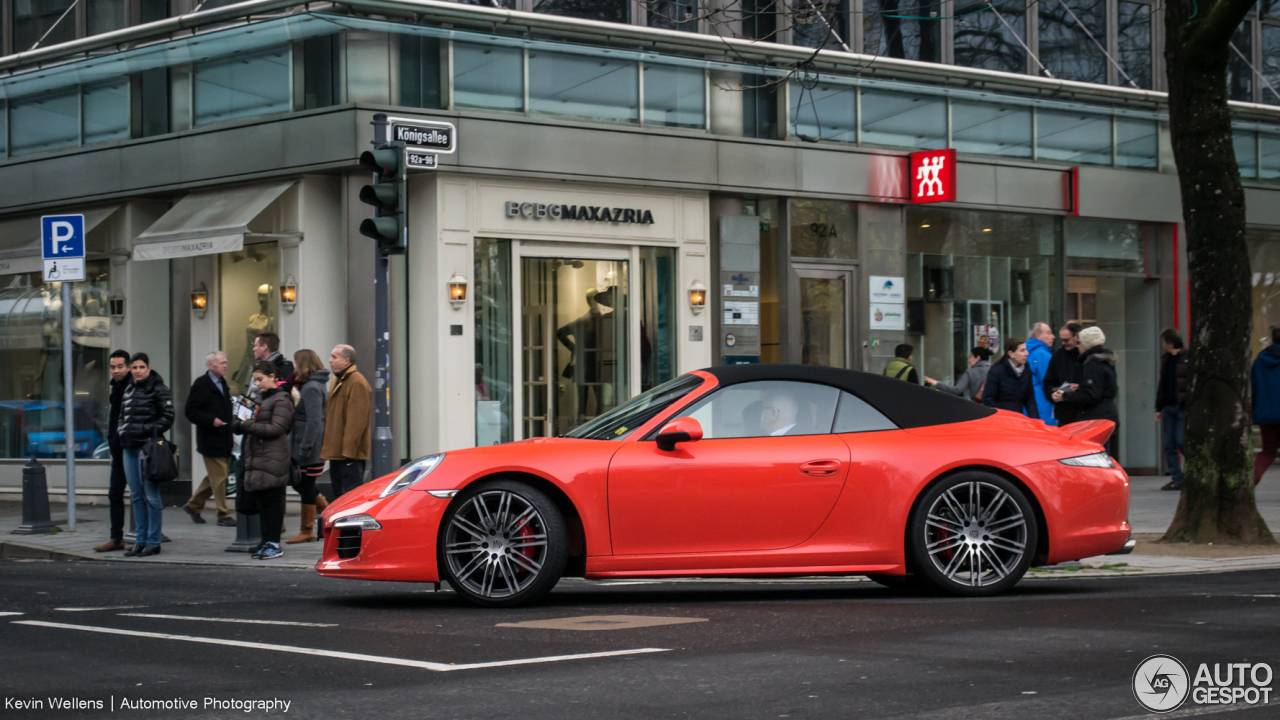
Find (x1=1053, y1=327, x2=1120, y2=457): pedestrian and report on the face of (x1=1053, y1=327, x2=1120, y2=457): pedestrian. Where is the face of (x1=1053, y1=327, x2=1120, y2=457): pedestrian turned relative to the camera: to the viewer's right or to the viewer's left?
to the viewer's left

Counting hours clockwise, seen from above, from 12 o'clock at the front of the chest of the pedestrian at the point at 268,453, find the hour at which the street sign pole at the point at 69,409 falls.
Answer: The street sign pole is roughly at 2 o'clock from the pedestrian.

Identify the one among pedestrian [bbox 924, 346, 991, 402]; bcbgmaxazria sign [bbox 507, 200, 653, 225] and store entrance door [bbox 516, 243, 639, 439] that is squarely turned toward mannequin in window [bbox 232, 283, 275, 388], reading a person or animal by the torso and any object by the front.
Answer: the pedestrian

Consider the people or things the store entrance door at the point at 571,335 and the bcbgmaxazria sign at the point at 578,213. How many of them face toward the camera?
2

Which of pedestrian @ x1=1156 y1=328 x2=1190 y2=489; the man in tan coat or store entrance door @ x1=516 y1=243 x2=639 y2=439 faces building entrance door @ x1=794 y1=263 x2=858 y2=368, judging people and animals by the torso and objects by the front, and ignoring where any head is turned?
the pedestrian

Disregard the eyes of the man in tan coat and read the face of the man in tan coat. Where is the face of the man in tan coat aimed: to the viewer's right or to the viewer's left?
to the viewer's left

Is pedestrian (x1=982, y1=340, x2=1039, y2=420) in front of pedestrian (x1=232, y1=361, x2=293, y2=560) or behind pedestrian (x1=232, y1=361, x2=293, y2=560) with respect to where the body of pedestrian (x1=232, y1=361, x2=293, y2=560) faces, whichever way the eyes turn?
behind
